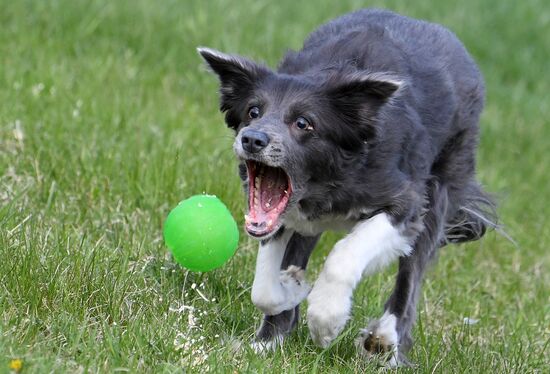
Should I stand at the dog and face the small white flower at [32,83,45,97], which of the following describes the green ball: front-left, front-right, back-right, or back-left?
front-left

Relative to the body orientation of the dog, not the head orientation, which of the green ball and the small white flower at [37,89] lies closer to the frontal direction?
the green ball

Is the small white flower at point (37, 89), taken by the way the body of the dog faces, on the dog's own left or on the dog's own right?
on the dog's own right

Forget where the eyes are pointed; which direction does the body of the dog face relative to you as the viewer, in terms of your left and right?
facing the viewer and to the left of the viewer

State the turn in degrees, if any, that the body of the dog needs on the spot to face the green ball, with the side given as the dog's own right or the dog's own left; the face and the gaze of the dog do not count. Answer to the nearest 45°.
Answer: approximately 45° to the dog's own right
